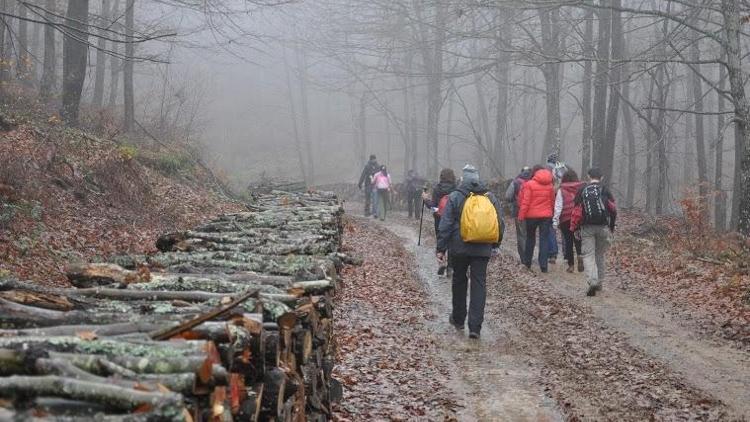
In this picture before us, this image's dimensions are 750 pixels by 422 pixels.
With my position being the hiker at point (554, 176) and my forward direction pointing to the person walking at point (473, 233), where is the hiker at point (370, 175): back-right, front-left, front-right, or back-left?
back-right

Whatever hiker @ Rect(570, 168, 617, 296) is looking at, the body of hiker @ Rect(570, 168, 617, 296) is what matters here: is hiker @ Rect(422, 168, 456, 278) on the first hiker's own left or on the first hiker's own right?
on the first hiker's own left

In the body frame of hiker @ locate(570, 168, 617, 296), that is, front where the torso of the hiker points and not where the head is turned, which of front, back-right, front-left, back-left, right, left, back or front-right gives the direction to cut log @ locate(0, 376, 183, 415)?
back

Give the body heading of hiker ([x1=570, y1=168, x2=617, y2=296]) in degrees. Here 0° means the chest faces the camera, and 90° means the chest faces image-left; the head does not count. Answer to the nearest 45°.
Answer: approximately 180°

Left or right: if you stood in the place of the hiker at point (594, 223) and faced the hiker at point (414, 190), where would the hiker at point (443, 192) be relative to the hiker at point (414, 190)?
left

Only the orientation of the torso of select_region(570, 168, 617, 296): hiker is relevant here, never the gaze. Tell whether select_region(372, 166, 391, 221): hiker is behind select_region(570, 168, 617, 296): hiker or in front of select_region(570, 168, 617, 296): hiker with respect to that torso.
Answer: in front

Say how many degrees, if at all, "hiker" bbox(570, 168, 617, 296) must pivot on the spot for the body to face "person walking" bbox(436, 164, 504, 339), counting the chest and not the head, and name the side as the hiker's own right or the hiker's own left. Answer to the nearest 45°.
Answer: approximately 135° to the hiker's own left

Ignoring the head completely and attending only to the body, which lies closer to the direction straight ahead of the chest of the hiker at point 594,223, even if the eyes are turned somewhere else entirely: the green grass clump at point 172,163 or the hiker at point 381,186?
the hiker

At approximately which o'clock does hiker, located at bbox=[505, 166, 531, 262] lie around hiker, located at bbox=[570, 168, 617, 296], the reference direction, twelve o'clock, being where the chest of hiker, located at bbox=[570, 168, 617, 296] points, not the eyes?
hiker, located at bbox=[505, 166, 531, 262] is roughly at 11 o'clock from hiker, located at bbox=[570, 168, 617, 296].

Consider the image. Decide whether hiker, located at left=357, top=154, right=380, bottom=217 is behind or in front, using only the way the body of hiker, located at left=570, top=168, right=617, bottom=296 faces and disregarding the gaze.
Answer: in front

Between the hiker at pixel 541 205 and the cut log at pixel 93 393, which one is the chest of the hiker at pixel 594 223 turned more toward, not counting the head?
the hiker

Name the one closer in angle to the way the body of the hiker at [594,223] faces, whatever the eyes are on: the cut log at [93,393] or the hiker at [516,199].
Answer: the hiker

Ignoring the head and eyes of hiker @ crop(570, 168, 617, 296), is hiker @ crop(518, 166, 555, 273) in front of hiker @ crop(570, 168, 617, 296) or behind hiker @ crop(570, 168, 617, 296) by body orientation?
in front

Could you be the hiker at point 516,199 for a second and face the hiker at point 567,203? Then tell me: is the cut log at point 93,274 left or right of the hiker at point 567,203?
right

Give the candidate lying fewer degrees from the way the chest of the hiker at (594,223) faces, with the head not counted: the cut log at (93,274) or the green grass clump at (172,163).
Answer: the green grass clump
